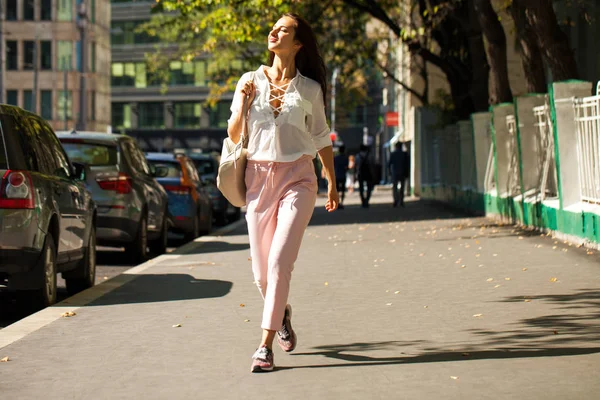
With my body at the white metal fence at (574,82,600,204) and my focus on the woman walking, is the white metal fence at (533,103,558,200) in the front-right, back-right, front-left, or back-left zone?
back-right

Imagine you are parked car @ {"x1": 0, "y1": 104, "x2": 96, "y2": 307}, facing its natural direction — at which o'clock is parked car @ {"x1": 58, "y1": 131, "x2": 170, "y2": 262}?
parked car @ {"x1": 58, "y1": 131, "x2": 170, "y2": 262} is roughly at 11 o'clock from parked car @ {"x1": 0, "y1": 104, "x2": 96, "y2": 307}.

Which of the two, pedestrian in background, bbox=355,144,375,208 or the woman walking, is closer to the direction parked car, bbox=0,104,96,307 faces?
the pedestrian in background

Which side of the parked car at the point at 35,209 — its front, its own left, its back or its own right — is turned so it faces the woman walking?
right

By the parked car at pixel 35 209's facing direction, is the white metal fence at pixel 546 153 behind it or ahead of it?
ahead

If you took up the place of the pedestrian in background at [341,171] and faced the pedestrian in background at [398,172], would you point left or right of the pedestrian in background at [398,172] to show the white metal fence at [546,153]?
right

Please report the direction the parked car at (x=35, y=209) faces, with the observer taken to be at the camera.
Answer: facing away from the viewer and to the right of the viewer

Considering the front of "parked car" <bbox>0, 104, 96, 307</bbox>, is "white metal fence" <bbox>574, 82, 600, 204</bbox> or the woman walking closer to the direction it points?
the white metal fence
